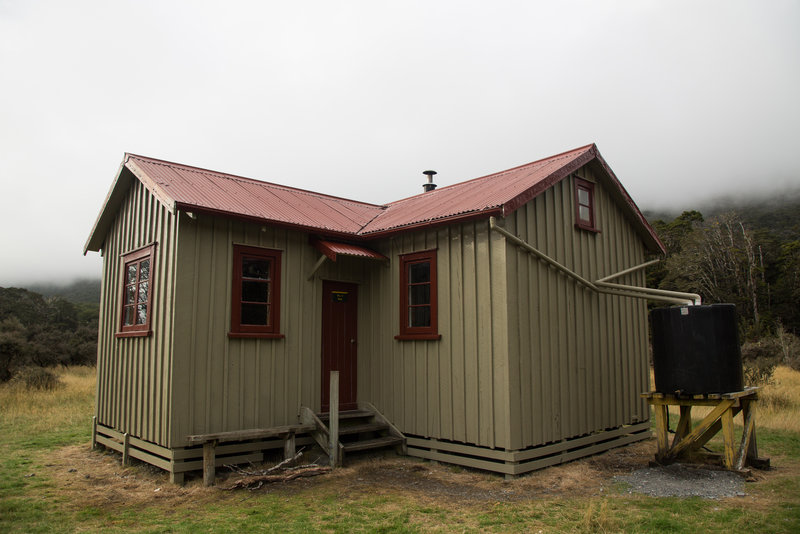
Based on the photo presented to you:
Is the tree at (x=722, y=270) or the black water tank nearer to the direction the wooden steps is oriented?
the black water tank

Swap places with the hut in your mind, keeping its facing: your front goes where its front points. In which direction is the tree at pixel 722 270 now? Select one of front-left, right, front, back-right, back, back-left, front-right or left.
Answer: left

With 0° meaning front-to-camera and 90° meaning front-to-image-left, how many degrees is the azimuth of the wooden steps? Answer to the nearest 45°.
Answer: approximately 315°

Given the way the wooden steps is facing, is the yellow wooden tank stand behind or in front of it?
in front

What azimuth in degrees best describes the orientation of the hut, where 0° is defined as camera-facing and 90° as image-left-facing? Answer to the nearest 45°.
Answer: approximately 315°

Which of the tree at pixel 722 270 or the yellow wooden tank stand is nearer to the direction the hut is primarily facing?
the yellow wooden tank stand

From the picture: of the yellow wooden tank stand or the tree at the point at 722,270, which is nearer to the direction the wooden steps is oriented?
the yellow wooden tank stand

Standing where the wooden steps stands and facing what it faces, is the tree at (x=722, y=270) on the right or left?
on its left
